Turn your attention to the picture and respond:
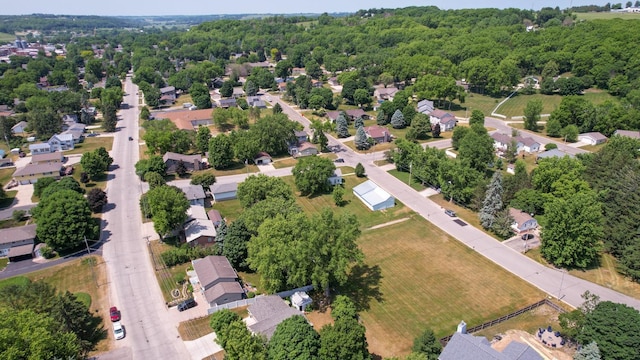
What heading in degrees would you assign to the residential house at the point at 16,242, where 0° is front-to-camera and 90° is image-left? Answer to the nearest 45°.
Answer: approximately 0°

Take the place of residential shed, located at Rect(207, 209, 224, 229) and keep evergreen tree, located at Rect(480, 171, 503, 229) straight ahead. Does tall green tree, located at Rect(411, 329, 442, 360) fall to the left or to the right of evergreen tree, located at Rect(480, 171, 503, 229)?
right

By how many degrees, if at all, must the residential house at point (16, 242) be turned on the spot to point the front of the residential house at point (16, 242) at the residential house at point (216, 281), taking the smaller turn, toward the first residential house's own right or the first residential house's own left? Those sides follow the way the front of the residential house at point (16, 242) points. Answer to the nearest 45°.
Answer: approximately 45° to the first residential house's own left

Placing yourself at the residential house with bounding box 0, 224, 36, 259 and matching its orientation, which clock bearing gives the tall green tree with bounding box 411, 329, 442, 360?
The tall green tree is roughly at 11 o'clock from the residential house.

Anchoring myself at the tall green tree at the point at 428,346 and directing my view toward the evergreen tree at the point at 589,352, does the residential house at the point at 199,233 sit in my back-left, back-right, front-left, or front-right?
back-left

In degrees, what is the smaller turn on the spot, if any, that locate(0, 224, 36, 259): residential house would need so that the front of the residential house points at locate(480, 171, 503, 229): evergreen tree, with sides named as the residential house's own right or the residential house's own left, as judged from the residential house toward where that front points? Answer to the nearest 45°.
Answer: approximately 45° to the residential house's own left

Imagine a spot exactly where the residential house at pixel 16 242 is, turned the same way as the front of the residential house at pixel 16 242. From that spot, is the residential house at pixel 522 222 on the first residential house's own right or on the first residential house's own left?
on the first residential house's own left
